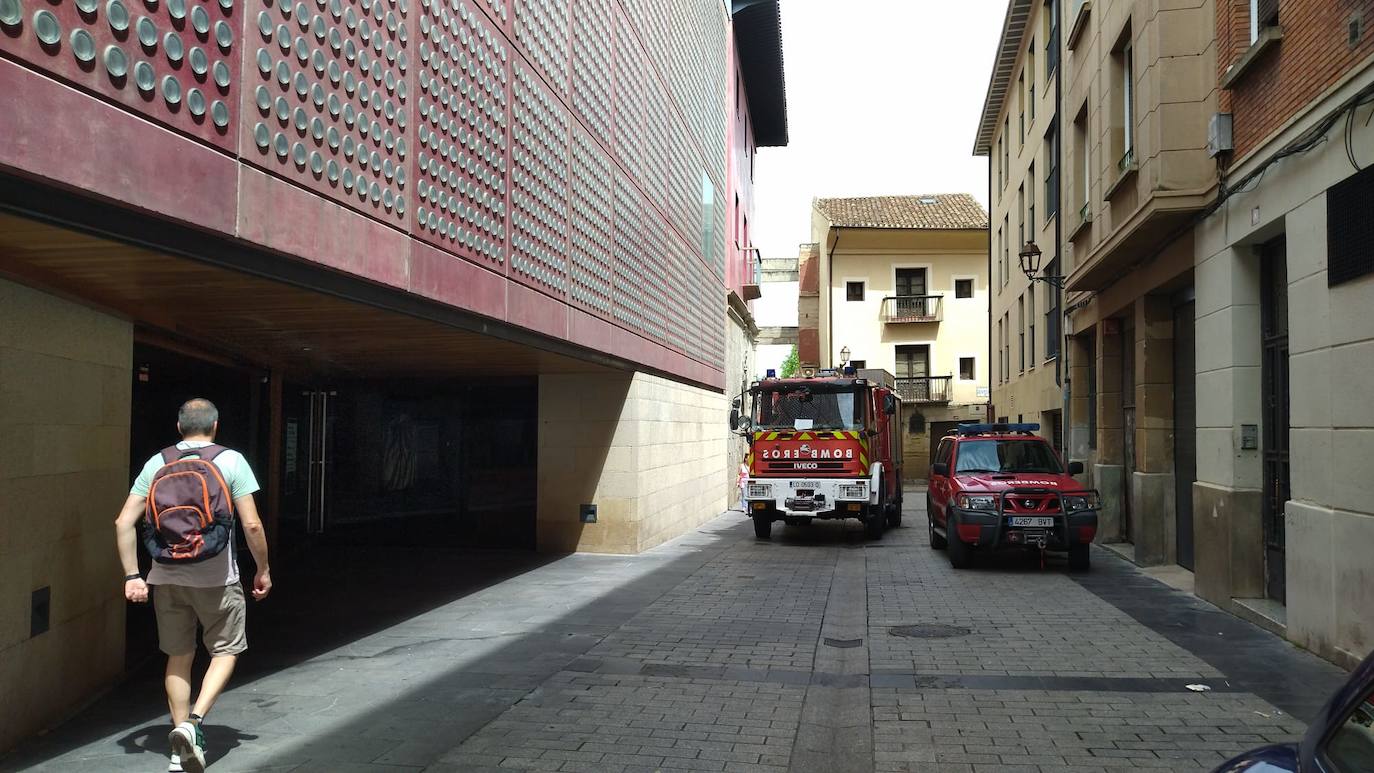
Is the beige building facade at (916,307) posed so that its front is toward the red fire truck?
yes

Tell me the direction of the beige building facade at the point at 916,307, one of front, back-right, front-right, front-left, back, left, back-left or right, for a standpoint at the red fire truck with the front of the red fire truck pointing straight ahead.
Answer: back

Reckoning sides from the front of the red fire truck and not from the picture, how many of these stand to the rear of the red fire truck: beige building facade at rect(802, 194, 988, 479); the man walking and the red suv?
1

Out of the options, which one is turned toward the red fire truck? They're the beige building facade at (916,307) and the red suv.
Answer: the beige building facade

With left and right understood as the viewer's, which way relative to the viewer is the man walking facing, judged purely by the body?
facing away from the viewer

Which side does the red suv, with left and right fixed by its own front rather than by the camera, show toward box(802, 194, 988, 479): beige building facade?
back

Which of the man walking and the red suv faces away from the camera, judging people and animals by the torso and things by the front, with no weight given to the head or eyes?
the man walking

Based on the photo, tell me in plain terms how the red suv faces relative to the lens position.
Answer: facing the viewer

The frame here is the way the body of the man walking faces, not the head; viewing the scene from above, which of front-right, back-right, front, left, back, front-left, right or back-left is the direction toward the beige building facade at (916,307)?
front-right

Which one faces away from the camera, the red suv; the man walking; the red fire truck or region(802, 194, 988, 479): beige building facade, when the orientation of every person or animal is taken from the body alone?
the man walking

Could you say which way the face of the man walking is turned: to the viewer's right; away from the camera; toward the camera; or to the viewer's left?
away from the camera

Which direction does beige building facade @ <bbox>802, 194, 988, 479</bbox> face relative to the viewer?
toward the camera

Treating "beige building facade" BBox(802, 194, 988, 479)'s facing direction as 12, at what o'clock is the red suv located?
The red suv is roughly at 12 o'clock from the beige building facade.
